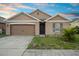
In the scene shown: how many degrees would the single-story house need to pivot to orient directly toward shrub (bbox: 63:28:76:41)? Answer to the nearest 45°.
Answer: approximately 45° to its left

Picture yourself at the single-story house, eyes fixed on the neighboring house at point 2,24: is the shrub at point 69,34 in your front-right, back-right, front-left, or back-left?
back-left

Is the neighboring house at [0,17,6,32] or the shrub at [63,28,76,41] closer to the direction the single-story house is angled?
the shrub

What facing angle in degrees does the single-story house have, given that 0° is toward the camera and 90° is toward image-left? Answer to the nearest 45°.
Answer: approximately 0°

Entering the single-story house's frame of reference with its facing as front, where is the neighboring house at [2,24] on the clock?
The neighboring house is roughly at 3 o'clock from the single-story house.
